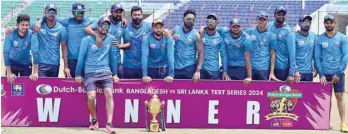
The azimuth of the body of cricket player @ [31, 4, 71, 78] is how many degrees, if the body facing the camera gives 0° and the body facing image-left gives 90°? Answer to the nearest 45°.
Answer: approximately 0°

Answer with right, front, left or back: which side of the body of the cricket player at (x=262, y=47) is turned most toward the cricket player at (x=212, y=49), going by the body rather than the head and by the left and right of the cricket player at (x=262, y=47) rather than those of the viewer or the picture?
right

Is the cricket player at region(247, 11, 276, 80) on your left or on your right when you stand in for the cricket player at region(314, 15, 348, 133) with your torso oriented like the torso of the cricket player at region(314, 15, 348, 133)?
on your right

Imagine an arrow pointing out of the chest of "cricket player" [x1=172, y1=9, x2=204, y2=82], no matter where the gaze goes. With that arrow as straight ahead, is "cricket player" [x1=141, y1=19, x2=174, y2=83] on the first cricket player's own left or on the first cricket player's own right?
on the first cricket player's own right

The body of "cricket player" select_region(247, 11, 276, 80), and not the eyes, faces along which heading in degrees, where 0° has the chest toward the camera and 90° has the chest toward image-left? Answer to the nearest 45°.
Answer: approximately 0°
